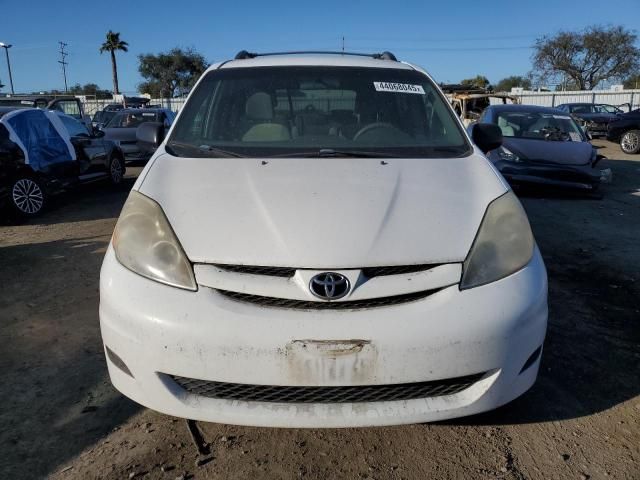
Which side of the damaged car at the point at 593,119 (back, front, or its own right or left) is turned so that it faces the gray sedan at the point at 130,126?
right

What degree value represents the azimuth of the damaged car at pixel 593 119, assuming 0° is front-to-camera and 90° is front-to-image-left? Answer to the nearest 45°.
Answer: approximately 315°

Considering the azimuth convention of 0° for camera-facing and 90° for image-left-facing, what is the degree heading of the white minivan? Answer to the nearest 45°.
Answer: approximately 0°

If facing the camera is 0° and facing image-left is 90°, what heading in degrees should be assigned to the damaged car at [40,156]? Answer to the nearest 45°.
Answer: approximately 225°

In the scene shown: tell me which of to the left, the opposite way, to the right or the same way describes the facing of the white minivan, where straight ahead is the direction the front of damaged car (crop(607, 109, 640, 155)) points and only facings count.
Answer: to the left

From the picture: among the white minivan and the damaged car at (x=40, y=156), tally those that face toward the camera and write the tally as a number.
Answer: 1

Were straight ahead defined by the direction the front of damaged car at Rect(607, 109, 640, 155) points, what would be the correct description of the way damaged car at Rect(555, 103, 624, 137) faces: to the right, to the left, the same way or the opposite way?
to the left

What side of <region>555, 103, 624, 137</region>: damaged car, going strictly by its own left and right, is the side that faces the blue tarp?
front

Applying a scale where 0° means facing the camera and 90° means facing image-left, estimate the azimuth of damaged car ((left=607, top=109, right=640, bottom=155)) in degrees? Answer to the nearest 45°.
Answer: approximately 45°

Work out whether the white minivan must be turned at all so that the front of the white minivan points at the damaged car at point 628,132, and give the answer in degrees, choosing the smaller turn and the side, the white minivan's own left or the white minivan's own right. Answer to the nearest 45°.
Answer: approximately 135° to the white minivan's own left

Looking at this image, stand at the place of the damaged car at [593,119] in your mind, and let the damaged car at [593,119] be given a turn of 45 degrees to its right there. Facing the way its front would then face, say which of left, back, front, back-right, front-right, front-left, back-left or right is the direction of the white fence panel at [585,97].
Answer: back

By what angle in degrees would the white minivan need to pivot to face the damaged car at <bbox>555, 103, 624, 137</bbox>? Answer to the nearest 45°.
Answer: approximately 135° to its left
